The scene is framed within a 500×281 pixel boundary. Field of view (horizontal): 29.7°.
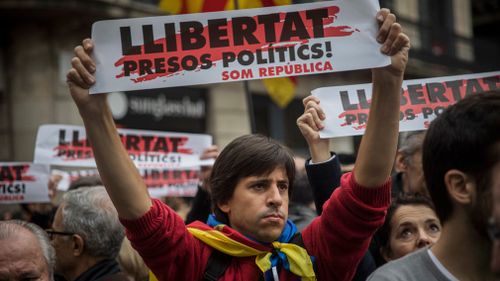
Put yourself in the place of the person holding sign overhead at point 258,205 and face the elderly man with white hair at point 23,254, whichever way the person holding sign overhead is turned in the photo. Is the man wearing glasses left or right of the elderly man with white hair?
right

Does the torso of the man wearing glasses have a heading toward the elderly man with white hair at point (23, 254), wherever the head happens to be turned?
no

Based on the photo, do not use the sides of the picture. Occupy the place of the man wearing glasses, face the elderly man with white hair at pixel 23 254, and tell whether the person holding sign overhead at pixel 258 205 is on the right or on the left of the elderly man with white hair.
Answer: left
